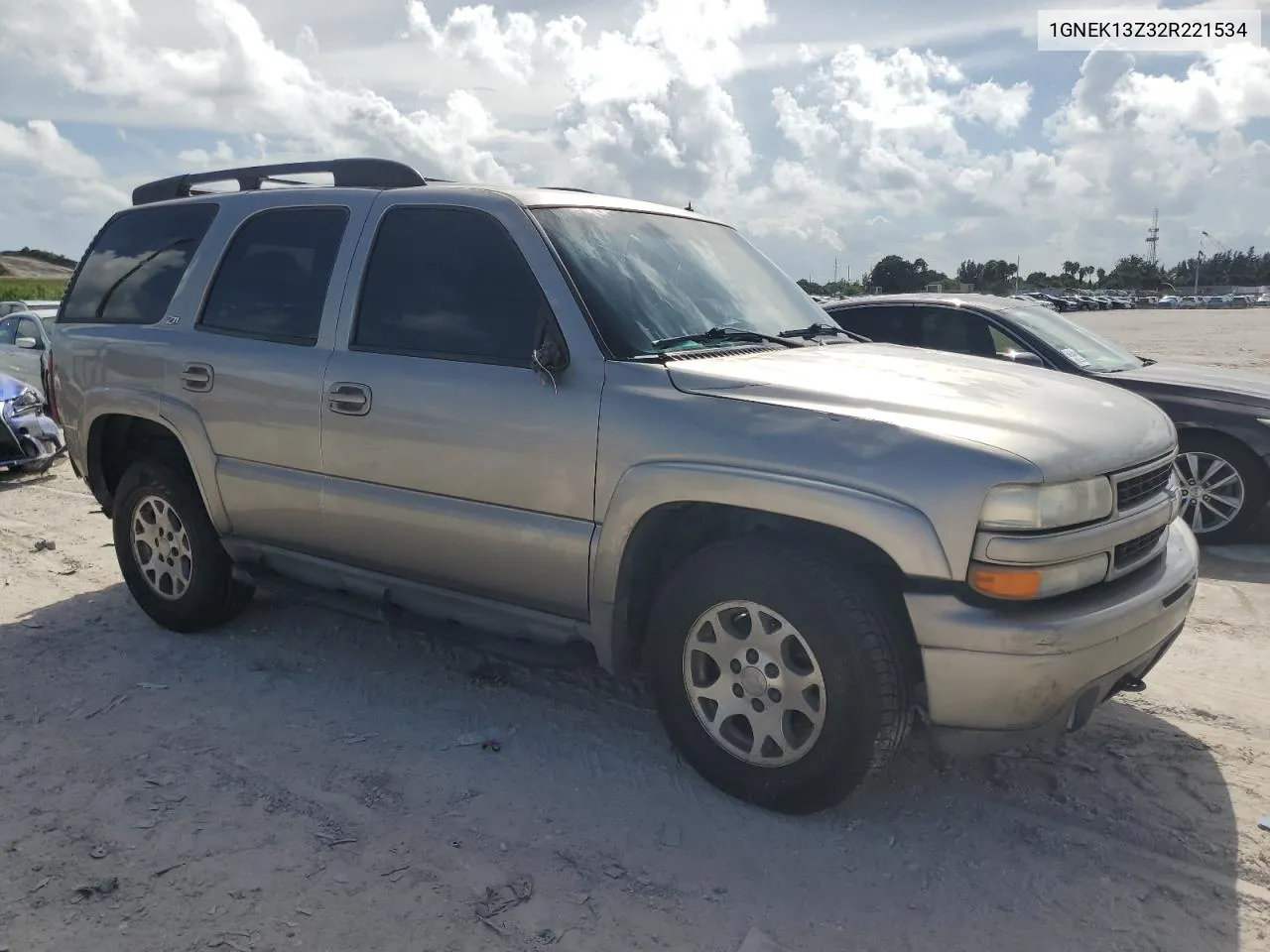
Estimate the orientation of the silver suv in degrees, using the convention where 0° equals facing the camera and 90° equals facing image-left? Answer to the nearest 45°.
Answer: approximately 315°

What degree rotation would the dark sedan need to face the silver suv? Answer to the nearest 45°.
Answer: approximately 90° to its right

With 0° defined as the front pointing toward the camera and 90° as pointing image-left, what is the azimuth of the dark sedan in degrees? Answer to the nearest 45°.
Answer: approximately 315°

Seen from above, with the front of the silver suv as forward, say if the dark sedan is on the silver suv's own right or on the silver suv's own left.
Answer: on the silver suv's own left
